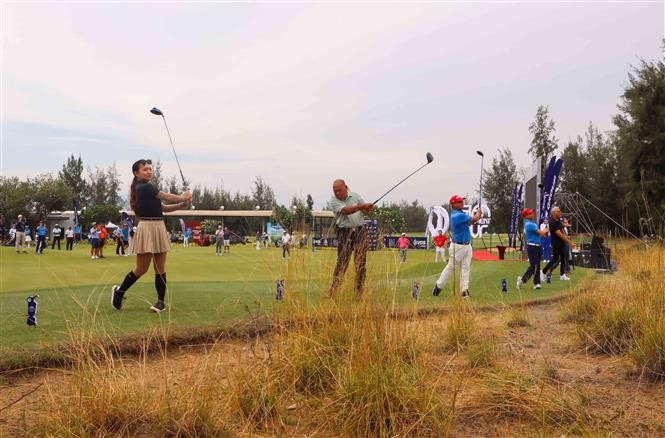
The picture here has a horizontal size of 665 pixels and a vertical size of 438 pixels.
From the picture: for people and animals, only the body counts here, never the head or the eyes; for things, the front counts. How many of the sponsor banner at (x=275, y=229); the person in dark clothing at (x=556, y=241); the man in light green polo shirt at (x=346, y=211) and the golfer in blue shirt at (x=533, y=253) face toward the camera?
2

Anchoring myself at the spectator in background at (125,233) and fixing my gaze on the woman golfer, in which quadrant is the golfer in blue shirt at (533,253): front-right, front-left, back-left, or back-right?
front-left

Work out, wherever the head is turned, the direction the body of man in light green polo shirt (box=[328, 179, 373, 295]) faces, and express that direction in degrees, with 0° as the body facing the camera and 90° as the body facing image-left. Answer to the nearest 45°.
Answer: approximately 0°

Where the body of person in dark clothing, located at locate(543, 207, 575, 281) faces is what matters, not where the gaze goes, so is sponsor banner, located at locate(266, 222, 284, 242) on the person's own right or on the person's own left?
on the person's own right

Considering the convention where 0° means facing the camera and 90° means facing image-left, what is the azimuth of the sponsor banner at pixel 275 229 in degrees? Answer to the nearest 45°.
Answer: approximately 0°
